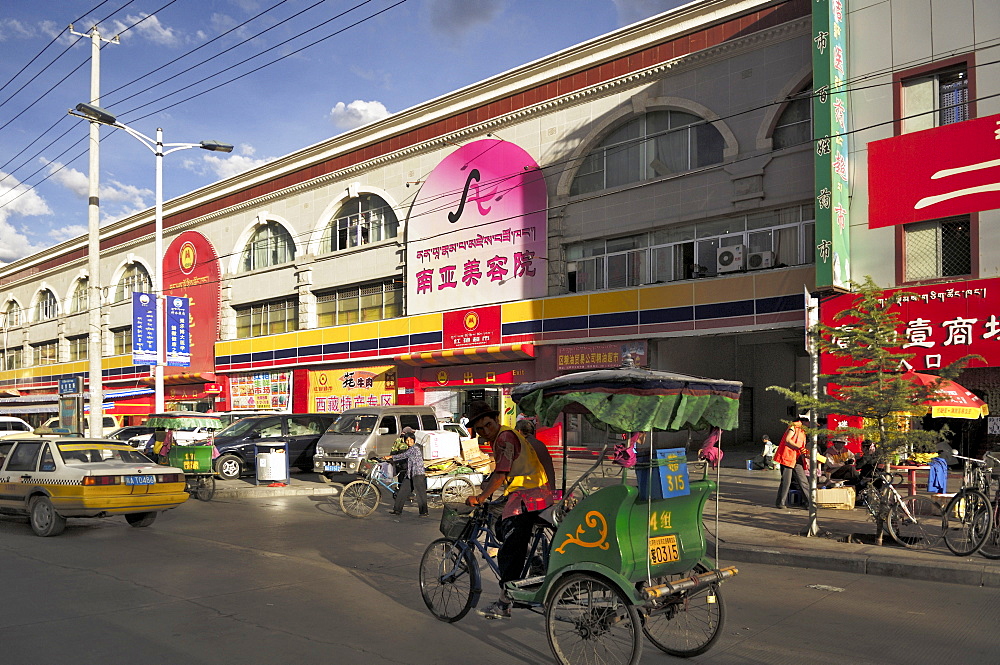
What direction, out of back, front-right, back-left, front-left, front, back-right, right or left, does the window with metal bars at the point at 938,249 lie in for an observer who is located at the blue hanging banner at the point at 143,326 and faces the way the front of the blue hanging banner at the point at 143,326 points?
front-left

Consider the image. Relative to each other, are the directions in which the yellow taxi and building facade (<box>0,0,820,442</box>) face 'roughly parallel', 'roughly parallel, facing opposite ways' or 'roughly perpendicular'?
roughly perpendicular

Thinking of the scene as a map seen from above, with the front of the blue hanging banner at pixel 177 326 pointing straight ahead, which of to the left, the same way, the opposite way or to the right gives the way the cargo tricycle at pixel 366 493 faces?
to the right

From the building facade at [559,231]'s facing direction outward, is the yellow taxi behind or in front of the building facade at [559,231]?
in front

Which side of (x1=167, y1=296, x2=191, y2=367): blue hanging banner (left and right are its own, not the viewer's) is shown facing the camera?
front

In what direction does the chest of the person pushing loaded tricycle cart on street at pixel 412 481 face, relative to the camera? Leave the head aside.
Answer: to the viewer's left

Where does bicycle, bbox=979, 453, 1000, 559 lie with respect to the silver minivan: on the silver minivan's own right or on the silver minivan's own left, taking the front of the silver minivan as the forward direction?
on the silver minivan's own left

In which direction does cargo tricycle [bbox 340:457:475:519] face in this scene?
to the viewer's left

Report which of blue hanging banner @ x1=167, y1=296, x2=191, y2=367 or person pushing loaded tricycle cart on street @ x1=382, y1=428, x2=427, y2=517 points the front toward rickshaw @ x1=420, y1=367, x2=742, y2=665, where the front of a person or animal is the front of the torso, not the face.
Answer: the blue hanging banner

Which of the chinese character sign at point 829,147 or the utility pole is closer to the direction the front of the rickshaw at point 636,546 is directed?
the utility pole

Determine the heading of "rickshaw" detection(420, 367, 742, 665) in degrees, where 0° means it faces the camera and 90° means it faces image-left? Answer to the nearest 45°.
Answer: approximately 135°

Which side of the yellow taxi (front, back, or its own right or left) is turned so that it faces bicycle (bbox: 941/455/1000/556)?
back

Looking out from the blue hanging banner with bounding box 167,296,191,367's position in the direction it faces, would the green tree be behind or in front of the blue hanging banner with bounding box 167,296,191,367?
in front

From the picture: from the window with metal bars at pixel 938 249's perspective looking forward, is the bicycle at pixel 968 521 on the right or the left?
on its left
